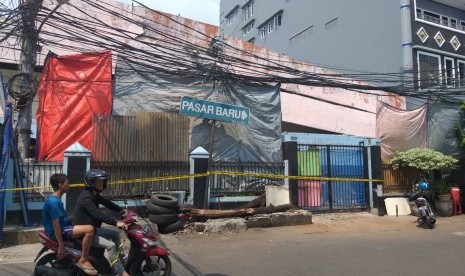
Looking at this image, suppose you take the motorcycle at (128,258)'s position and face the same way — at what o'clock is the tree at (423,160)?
The tree is roughly at 11 o'clock from the motorcycle.

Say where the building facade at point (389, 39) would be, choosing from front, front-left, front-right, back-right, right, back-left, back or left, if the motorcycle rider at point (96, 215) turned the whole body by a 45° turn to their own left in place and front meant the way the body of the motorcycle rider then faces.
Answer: front

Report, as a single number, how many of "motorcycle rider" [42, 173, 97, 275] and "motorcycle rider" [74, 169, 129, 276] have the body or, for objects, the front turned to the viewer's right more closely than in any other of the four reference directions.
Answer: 2

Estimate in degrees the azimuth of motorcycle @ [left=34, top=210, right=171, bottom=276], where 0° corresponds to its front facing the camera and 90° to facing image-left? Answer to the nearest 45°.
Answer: approximately 270°

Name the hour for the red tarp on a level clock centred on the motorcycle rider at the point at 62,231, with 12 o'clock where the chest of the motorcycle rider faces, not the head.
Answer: The red tarp is roughly at 9 o'clock from the motorcycle rider.

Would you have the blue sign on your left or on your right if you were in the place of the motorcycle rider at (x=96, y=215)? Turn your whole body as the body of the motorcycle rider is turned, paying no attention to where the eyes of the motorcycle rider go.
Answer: on your left

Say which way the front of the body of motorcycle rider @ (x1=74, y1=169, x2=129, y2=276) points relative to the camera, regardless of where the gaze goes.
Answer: to the viewer's right

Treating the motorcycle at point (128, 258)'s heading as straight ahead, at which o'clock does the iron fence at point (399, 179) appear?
The iron fence is roughly at 11 o'clock from the motorcycle.

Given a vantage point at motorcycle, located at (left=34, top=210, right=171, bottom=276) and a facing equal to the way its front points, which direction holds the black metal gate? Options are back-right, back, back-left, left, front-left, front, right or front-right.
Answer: front-left

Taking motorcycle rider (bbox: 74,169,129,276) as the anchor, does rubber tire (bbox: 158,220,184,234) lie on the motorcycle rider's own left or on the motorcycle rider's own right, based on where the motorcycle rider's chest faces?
on the motorcycle rider's own left

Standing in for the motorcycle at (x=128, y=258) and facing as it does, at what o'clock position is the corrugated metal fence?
The corrugated metal fence is roughly at 9 o'clock from the motorcycle.

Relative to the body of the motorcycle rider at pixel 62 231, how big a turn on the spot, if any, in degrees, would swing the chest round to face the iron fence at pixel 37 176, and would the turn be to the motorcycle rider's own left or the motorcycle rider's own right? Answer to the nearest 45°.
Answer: approximately 90° to the motorcycle rider's own left

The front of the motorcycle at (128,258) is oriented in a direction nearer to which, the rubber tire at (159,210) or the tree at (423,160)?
the tree

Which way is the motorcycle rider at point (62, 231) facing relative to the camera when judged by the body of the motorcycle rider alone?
to the viewer's right

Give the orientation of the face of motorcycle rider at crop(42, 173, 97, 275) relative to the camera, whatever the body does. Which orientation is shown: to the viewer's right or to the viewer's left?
to the viewer's right
